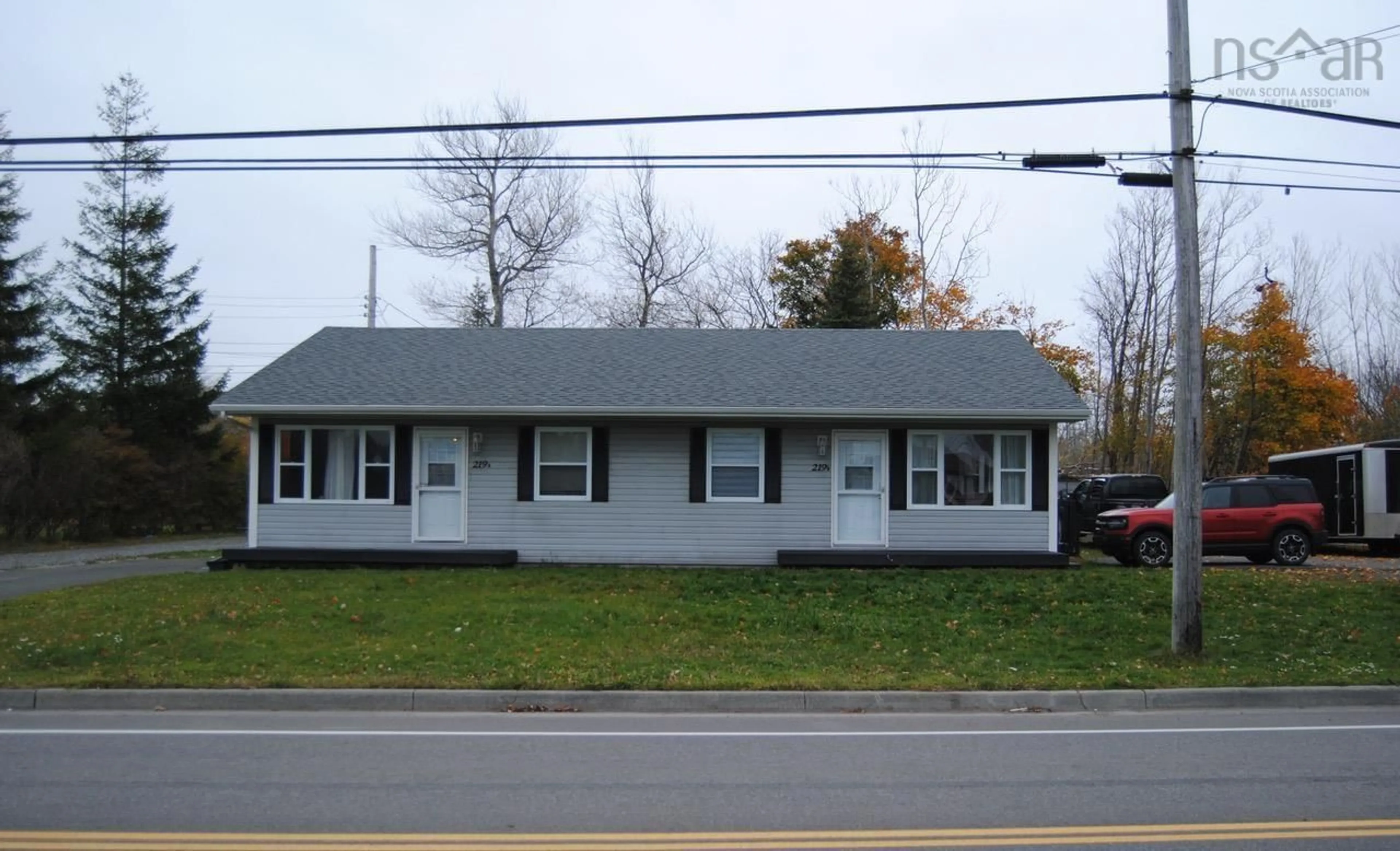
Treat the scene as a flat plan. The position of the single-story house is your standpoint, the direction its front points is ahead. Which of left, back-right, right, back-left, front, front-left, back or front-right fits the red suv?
left

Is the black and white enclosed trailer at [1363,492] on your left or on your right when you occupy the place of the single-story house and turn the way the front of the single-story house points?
on your left

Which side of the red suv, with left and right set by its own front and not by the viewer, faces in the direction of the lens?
left

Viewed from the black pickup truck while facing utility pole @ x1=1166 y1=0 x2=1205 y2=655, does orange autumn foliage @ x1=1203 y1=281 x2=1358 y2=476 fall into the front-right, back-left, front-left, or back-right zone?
back-left

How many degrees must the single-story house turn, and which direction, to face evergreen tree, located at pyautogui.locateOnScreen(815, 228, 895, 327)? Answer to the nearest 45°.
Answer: approximately 180°

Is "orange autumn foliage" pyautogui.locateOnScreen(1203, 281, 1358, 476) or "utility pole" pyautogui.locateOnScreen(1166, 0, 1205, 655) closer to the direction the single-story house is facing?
the utility pole

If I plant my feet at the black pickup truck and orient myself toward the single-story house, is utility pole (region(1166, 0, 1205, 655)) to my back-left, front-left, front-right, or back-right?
front-left

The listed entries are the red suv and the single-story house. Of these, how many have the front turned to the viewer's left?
1

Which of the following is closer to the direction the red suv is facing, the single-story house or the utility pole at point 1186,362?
the single-story house

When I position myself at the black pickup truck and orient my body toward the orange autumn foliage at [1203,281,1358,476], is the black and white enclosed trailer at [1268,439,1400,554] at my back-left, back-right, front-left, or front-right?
front-right

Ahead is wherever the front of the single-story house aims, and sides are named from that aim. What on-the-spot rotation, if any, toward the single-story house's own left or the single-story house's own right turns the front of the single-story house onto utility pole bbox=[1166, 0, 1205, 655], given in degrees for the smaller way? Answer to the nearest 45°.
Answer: approximately 45° to the single-story house's own left

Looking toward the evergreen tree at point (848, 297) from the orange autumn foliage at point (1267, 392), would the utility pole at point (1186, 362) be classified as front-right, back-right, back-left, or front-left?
front-left

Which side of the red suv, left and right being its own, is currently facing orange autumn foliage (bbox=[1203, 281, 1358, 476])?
right

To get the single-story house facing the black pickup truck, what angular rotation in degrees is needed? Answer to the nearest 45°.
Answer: approximately 135° to its left

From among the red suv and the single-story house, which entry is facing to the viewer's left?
the red suv

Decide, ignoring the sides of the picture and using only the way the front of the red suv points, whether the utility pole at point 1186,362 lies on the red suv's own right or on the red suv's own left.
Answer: on the red suv's own left
